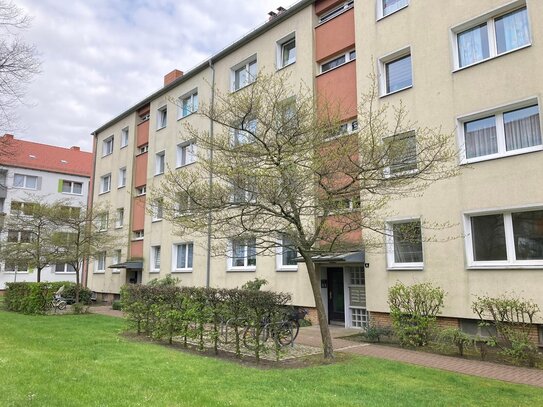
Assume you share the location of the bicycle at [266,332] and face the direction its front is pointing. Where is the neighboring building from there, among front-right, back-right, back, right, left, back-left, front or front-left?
back-left

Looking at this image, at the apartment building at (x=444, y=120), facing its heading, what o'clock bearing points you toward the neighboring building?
The neighboring building is roughly at 3 o'clock from the apartment building.

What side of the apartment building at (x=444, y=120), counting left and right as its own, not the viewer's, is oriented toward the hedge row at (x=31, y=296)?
right

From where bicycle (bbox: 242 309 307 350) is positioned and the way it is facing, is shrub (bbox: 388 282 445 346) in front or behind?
in front

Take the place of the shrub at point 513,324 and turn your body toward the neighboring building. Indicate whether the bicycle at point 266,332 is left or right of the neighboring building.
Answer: left

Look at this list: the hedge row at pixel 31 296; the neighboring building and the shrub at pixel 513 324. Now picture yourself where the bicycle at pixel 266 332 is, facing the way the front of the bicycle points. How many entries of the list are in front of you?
1

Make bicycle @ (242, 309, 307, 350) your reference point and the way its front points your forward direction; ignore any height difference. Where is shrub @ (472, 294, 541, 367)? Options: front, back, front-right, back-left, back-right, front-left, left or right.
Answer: front

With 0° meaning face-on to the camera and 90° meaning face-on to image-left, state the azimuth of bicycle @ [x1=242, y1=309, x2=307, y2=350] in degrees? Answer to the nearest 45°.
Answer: approximately 270°

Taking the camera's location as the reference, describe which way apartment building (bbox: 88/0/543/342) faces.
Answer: facing the viewer and to the left of the viewer

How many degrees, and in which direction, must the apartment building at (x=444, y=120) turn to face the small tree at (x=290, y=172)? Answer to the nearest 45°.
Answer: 0° — it already faces it

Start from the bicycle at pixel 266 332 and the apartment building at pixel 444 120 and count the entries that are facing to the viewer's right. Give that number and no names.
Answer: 1
